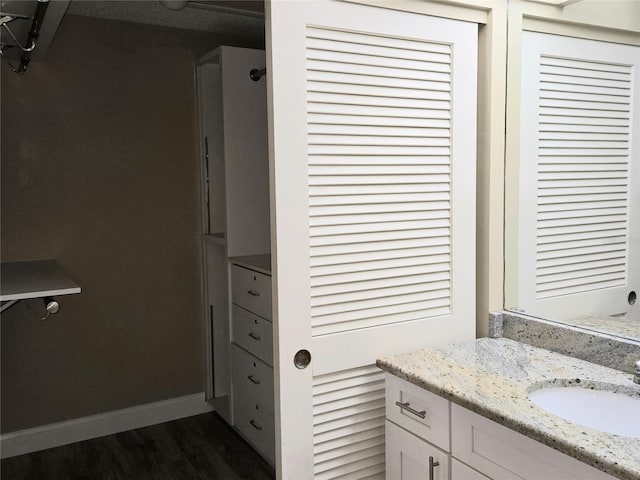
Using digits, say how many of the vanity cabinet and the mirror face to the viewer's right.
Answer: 0

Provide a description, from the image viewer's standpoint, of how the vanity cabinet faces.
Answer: facing the viewer and to the left of the viewer

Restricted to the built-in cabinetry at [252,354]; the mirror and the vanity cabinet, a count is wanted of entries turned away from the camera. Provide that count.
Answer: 0

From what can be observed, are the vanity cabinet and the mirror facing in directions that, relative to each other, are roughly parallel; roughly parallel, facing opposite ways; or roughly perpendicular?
roughly parallel

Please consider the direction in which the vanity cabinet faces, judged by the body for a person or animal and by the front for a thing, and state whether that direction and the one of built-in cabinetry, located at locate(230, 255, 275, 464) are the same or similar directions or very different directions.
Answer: same or similar directions

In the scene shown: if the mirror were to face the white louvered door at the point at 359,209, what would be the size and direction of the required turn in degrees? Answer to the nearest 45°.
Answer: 0° — it already faces it

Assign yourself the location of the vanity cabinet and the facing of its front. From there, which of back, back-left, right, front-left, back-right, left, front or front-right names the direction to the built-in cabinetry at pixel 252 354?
right

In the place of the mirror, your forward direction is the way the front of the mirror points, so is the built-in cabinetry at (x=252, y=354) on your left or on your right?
on your right

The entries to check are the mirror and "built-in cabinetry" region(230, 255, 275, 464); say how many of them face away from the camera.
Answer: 0

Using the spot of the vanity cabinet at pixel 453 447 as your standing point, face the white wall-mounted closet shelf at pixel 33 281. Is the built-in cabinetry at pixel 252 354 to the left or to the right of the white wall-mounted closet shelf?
right

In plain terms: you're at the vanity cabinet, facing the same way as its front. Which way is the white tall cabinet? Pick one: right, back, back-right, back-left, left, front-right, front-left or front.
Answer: right

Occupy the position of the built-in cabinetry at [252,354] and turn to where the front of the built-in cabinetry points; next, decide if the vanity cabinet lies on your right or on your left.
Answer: on your left
